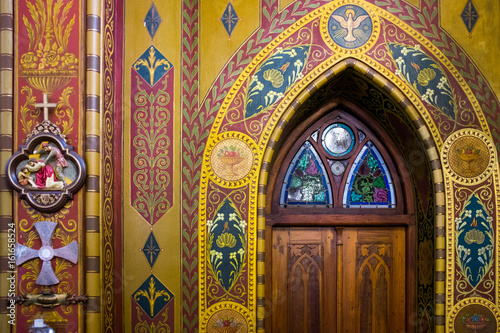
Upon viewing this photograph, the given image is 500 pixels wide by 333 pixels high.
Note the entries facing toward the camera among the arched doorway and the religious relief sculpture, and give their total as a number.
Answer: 2

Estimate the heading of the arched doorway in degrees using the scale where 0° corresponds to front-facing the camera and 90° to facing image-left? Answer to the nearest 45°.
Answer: approximately 0°

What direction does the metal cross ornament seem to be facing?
toward the camera

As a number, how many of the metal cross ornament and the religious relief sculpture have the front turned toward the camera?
2

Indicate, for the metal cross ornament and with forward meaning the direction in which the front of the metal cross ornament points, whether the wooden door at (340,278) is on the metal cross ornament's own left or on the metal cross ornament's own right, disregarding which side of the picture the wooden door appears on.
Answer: on the metal cross ornament's own left

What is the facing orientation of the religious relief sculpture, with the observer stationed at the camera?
facing the viewer

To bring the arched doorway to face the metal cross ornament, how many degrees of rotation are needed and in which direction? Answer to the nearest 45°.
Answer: approximately 45° to its right

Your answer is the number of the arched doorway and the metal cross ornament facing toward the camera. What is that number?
2

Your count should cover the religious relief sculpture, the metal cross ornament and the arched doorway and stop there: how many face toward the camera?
3

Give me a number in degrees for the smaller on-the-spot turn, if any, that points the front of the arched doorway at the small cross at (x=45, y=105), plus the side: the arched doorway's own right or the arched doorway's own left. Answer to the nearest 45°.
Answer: approximately 45° to the arched doorway's own right
